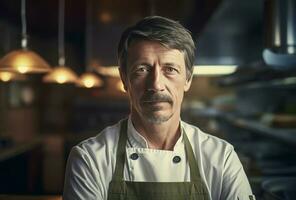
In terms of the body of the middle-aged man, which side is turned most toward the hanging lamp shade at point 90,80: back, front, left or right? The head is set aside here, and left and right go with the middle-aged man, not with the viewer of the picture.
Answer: back

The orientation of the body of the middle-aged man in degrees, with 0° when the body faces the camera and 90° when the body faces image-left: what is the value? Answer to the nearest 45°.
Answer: approximately 0°

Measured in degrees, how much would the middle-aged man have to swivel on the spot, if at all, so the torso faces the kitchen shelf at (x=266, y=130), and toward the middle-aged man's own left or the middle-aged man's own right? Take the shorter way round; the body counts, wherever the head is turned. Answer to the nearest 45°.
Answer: approximately 135° to the middle-aged man's own left

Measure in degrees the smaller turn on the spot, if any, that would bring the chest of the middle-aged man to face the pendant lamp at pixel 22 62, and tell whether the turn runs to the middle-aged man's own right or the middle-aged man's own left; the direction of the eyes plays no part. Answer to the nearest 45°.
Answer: approximately 135° to the middle-aged man's own right
